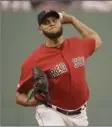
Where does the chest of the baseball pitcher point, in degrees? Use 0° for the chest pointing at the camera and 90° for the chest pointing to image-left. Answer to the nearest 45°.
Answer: approximately 0°
